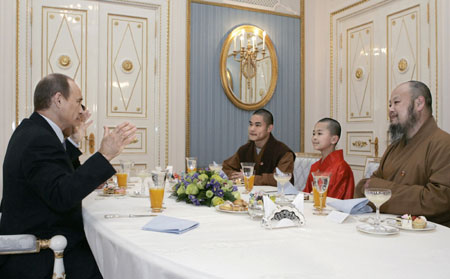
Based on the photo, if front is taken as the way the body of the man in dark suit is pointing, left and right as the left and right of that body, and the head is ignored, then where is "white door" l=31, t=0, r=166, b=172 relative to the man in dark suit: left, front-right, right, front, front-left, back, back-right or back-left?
left

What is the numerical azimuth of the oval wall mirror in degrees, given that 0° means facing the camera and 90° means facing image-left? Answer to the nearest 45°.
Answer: approximately 0°

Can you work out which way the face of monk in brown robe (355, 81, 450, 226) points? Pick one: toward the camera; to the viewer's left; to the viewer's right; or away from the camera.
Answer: to the viewer's left

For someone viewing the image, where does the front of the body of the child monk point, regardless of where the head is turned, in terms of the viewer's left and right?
facing the viewer and to the left of the viewer

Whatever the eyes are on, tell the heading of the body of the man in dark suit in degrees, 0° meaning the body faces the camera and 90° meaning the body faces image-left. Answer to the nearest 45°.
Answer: approximately 270°

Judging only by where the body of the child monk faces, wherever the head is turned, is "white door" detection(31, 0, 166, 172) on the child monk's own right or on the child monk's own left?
on the child monk's own right

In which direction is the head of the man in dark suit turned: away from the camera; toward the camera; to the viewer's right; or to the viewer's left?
to the viewer's right

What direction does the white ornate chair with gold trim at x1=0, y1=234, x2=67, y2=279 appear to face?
to the viewer's right

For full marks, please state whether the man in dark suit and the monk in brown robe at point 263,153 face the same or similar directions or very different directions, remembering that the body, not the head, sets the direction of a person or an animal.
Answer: very different directions

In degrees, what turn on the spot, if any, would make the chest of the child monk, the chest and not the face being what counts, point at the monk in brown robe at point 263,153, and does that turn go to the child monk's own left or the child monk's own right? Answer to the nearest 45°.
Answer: approximately 90° to the child monk's own right

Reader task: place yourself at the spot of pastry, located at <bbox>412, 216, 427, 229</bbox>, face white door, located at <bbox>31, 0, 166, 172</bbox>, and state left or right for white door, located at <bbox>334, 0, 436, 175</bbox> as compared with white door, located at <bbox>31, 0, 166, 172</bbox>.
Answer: right

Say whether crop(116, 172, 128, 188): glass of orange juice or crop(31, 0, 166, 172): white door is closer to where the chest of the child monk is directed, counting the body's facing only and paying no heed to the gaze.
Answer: the glass of orange juice

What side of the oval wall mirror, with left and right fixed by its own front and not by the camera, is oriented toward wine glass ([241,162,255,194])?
front
